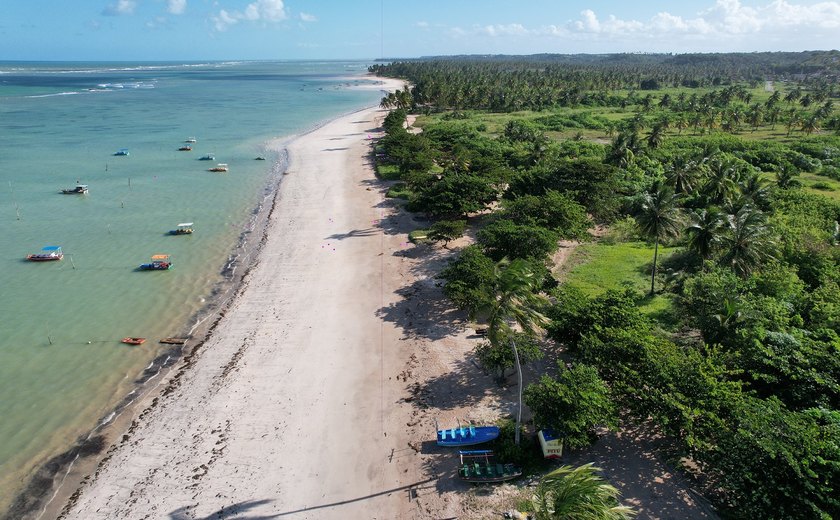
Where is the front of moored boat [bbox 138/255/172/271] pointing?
to the viewer's left

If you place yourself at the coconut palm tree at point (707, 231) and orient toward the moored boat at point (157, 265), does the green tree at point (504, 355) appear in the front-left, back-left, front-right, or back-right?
front-left

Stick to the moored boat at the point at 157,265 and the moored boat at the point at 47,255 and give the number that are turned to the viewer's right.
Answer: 0

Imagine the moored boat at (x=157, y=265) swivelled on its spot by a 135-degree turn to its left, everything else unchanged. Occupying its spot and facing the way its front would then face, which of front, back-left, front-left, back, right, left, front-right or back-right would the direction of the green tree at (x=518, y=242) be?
front

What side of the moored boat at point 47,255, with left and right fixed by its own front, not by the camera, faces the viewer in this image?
left
